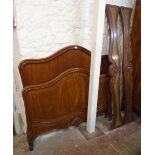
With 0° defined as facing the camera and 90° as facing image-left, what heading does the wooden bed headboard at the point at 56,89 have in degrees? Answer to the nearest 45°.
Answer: approximately 315°
